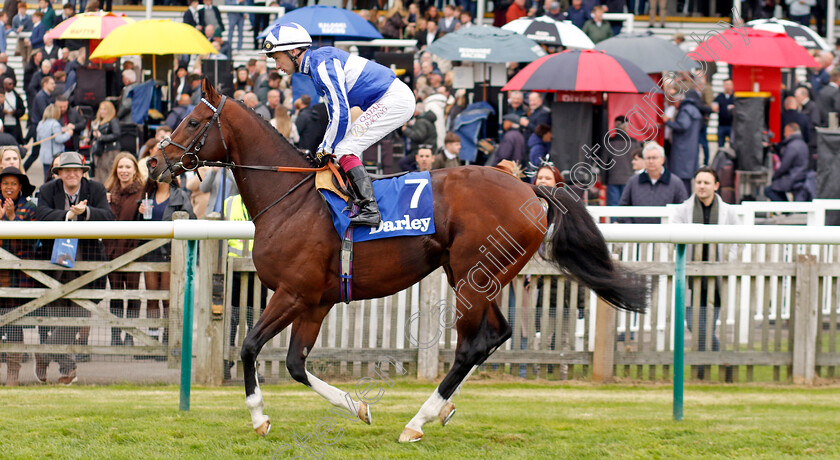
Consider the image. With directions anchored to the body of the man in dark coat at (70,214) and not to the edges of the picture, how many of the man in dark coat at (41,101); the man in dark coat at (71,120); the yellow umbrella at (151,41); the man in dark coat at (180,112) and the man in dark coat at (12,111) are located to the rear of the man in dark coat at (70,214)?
5

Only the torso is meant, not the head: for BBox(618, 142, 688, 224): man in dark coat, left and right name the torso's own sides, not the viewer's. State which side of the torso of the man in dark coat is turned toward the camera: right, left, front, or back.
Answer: front

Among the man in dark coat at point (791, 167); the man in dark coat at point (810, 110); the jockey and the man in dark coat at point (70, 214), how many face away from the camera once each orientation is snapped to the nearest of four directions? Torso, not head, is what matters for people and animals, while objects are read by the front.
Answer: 0

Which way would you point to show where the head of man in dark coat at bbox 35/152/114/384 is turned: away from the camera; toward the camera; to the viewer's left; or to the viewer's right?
toward the camera

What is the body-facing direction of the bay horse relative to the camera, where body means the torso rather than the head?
to the viewer's left

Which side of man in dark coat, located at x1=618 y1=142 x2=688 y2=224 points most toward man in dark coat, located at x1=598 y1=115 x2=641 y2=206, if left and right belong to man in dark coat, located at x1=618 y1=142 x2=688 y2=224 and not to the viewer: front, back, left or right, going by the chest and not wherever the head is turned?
back

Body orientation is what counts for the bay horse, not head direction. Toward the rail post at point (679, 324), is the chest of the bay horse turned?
no

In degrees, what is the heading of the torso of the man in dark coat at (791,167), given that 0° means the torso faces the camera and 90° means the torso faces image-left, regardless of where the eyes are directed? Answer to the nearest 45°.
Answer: approximately 90°

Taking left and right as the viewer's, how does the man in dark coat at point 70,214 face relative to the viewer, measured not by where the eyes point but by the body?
facing the viewer

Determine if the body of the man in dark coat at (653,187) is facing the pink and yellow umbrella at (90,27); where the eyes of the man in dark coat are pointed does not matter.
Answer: no

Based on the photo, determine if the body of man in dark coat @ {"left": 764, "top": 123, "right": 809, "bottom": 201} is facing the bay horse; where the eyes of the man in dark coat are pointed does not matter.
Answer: no
